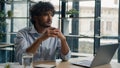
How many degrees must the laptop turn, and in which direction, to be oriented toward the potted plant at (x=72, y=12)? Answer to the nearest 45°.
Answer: approximately 45° to its right

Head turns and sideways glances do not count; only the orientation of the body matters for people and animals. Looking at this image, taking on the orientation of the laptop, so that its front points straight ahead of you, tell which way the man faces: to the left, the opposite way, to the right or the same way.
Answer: the opposite way

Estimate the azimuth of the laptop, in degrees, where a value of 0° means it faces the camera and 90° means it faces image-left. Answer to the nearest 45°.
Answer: approximately 135°

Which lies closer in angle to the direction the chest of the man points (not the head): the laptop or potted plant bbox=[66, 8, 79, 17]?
the laptop

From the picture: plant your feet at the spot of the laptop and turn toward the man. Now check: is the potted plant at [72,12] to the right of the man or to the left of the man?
right

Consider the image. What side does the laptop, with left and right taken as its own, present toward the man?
front
